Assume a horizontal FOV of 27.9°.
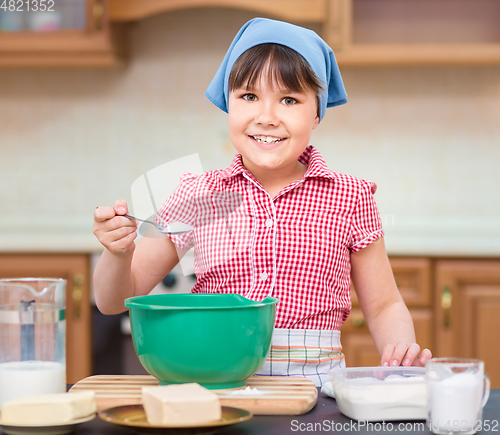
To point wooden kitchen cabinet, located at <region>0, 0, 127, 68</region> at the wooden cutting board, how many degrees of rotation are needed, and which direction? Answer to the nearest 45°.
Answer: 0° — it already faces it

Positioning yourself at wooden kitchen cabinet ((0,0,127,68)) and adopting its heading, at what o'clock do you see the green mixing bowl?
The green mixing bowl is roughly at 12 o'clock from the wooden kitchen cabinet.

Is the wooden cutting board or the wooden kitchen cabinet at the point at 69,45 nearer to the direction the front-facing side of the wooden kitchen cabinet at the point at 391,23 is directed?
the wooden cutting board

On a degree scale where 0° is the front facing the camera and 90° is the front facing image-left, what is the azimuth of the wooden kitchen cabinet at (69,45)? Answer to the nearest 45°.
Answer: approximately 0°
